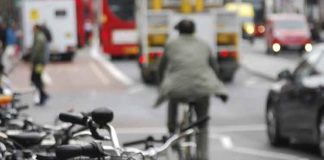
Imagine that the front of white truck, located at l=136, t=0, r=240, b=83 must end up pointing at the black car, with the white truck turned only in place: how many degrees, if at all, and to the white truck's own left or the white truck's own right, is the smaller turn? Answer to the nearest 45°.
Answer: approximately 180°

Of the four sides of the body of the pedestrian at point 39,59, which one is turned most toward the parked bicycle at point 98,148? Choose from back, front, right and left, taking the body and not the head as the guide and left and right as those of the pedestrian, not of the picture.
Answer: left

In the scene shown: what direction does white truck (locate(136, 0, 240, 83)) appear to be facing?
away from the camera

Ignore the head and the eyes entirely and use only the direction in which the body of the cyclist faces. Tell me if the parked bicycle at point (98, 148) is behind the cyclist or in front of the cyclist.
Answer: behind

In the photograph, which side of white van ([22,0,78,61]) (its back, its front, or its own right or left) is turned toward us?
back

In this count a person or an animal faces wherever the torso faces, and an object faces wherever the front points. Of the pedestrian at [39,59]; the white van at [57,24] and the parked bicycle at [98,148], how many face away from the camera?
1

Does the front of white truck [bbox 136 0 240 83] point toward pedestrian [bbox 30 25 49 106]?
no

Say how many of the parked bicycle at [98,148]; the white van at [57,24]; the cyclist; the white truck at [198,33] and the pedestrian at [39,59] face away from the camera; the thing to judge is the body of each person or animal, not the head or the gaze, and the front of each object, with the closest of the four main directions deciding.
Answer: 3

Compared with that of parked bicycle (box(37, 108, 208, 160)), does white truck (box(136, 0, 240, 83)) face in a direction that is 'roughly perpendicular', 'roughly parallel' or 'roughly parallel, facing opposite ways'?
roughly perpendicular

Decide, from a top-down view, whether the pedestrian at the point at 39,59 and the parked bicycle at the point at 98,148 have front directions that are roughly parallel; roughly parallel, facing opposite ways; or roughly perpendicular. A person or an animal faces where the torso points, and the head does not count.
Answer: roughly parallel, facing opposite ways

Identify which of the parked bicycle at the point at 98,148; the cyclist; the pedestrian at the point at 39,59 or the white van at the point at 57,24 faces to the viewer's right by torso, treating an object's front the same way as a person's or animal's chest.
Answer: the parked bicycle

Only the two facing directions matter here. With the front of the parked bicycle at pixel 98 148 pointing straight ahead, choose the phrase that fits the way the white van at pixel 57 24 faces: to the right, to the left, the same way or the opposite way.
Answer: to the left

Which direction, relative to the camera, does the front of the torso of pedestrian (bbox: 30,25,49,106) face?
to the viewer's left

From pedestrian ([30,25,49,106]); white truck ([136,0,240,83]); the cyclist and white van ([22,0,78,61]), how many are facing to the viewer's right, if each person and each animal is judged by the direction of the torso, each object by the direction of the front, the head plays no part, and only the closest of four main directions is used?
0

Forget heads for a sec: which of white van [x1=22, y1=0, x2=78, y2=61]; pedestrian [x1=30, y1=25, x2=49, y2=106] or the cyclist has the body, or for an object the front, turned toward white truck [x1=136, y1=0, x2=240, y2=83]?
the cyclist

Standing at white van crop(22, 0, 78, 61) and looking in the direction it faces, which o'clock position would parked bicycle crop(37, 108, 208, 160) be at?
The parked bicycle is roughly at 6 o'clock from the white van.

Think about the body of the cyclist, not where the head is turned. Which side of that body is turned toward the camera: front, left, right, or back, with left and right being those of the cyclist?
back

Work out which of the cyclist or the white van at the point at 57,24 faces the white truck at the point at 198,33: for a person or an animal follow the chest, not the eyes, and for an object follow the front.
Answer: the cyclist

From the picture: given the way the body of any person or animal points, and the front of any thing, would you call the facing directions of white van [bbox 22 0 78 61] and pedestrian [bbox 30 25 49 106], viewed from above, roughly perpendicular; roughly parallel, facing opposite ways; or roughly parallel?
roughly perpendicular
